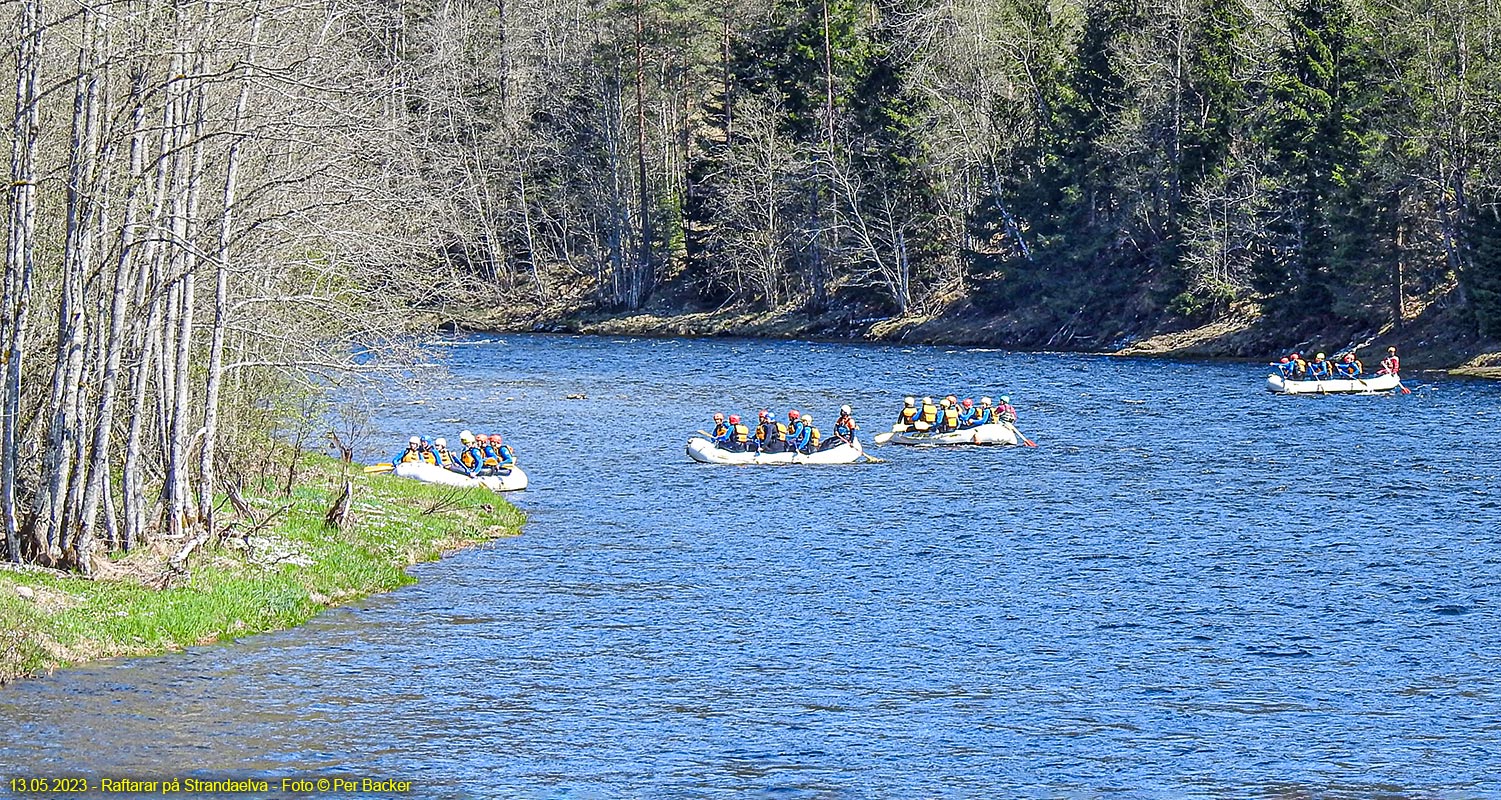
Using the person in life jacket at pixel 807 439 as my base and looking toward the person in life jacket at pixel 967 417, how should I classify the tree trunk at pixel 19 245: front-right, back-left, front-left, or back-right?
back-right

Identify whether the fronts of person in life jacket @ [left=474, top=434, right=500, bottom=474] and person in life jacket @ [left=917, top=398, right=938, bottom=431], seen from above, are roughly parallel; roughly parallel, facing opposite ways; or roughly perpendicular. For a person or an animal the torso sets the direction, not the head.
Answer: roughly perpendicular

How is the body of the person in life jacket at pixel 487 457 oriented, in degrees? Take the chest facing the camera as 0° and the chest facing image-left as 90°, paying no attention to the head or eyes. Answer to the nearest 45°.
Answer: approximately 45°

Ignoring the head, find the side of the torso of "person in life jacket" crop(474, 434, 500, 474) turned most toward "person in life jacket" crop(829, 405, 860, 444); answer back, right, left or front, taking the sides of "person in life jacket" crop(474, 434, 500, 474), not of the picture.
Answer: back

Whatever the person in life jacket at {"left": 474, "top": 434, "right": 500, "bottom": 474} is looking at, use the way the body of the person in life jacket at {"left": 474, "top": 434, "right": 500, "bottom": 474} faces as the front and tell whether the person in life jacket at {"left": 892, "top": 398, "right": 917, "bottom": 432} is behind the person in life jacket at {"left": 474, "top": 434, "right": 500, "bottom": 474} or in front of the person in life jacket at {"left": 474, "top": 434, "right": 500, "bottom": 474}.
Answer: behind

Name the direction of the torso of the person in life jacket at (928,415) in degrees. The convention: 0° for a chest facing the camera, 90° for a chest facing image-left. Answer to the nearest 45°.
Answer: approximately 135°

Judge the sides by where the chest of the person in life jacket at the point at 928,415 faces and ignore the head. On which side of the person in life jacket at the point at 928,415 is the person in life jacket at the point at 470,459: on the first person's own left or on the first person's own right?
on the first person's own left

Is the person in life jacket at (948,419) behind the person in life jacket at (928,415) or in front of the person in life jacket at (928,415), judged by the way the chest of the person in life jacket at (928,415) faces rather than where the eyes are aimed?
behind
